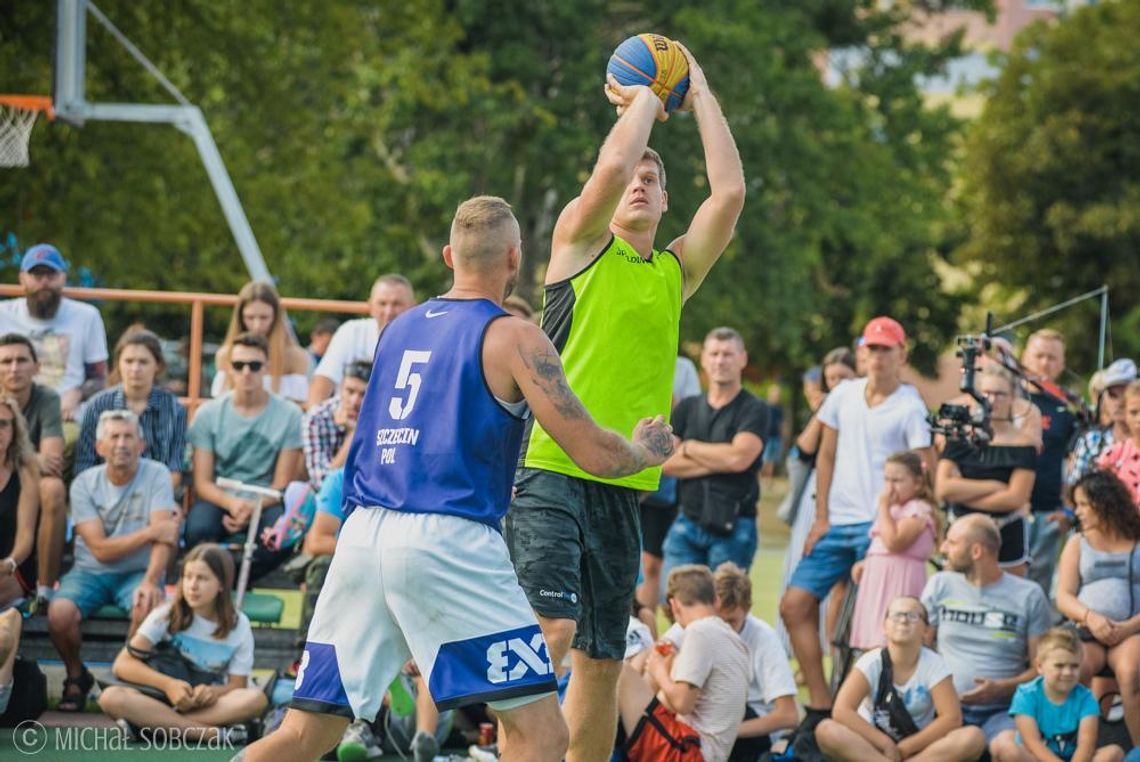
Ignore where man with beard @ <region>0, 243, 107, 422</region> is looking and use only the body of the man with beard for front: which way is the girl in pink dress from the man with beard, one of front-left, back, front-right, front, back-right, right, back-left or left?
front-left

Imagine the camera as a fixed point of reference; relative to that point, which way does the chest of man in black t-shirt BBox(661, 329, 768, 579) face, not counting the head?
toward the camera

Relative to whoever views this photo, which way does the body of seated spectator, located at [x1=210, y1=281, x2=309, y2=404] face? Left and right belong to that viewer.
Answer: facing the viewer

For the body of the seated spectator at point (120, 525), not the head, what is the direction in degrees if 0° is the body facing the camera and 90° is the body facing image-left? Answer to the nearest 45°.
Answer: approximately 0°

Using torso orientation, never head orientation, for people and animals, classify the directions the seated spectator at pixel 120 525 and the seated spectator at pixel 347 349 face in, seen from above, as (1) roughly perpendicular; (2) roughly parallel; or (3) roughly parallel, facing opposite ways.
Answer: roughly parallel

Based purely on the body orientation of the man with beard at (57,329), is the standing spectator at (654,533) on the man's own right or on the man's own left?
on the man's own left

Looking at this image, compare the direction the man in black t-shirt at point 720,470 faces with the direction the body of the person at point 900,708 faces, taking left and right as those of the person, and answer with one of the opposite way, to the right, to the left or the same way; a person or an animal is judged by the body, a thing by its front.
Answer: the same way

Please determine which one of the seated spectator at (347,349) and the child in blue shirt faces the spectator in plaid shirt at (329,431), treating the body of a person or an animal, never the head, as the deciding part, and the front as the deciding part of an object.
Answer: the seated spectator

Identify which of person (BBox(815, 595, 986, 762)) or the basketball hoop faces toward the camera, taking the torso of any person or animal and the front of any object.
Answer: the person

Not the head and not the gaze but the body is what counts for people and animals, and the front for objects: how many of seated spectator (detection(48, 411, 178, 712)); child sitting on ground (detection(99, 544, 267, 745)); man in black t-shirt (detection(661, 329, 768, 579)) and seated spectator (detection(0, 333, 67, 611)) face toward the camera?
4

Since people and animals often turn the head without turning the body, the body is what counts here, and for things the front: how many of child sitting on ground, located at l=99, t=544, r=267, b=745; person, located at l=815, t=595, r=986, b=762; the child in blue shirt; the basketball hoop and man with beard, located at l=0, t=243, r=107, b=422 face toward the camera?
4

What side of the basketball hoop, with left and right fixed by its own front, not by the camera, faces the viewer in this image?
left
